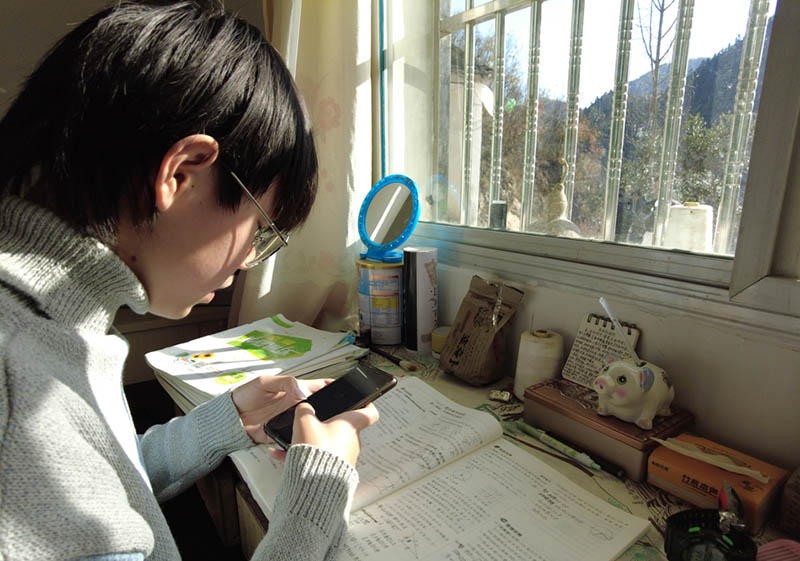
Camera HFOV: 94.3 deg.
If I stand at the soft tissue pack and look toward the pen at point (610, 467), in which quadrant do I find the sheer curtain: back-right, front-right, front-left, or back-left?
front-right

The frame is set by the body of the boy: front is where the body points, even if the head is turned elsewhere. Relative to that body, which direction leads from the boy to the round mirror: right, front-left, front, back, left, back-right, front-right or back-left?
front-left

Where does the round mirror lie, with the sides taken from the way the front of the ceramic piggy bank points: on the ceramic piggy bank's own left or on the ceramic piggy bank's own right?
on the ceramic piggy bank's own right

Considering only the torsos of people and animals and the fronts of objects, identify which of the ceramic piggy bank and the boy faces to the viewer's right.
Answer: the boy

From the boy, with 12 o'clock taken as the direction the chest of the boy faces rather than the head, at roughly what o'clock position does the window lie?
The window is roughly at 12 o'clock from the boy.

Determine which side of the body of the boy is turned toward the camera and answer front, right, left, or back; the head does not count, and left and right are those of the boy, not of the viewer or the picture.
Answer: right

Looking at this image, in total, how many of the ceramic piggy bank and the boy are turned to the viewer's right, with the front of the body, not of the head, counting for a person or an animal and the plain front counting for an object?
1

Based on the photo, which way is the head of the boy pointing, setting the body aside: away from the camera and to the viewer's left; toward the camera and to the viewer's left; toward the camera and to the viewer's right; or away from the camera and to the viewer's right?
away from the camera and to the viewer's right
